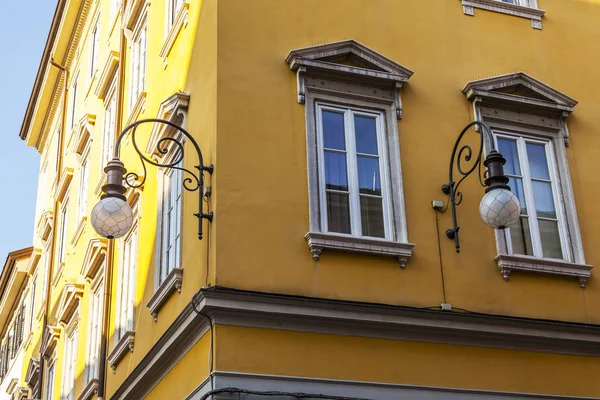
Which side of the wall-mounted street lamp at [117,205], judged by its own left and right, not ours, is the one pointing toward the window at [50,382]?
right

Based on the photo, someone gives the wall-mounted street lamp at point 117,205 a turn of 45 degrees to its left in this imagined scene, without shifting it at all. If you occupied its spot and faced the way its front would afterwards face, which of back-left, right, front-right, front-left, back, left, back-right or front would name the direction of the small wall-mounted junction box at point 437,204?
back-left

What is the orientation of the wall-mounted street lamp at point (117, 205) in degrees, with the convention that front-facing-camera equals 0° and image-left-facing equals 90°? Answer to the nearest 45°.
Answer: approximately 90°
